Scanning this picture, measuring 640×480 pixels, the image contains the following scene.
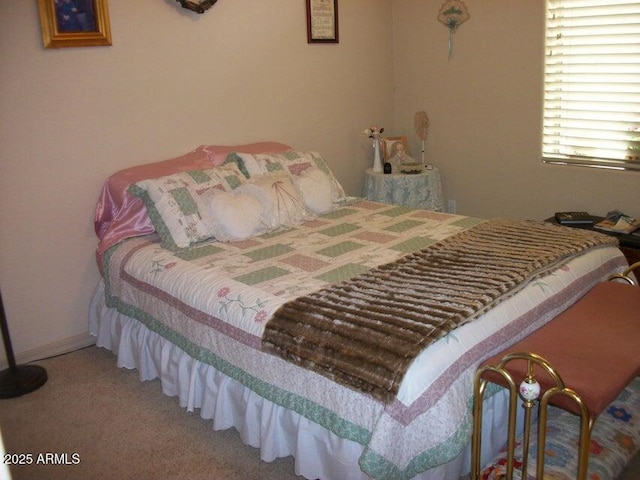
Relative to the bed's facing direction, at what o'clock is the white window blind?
The white window blind is roughly at 9 o'clock from the bed.

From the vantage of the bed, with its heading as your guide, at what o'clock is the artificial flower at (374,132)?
The artificial flower is roughly at 8 o'clock from the bed.

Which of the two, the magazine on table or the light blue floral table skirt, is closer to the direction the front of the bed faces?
the magazine on table

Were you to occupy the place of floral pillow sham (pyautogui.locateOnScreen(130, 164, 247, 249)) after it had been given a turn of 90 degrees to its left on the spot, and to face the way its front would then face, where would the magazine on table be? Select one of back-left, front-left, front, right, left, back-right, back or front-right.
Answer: front-right

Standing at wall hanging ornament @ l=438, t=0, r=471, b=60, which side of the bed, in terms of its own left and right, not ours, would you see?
left

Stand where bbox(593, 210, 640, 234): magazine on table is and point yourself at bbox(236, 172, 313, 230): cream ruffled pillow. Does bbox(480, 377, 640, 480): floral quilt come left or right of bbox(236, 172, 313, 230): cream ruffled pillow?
left

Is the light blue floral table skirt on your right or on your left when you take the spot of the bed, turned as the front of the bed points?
on your left

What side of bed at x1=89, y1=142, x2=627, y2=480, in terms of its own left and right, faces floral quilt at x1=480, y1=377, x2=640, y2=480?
front

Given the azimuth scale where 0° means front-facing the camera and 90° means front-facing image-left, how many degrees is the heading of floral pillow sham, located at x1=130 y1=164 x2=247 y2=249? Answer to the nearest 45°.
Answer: approximately 315°

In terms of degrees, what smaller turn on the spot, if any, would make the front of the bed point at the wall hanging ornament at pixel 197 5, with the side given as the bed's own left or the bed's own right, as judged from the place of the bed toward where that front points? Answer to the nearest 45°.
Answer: approximately 180°

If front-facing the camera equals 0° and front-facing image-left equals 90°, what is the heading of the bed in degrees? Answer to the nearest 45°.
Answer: approximately 315°
